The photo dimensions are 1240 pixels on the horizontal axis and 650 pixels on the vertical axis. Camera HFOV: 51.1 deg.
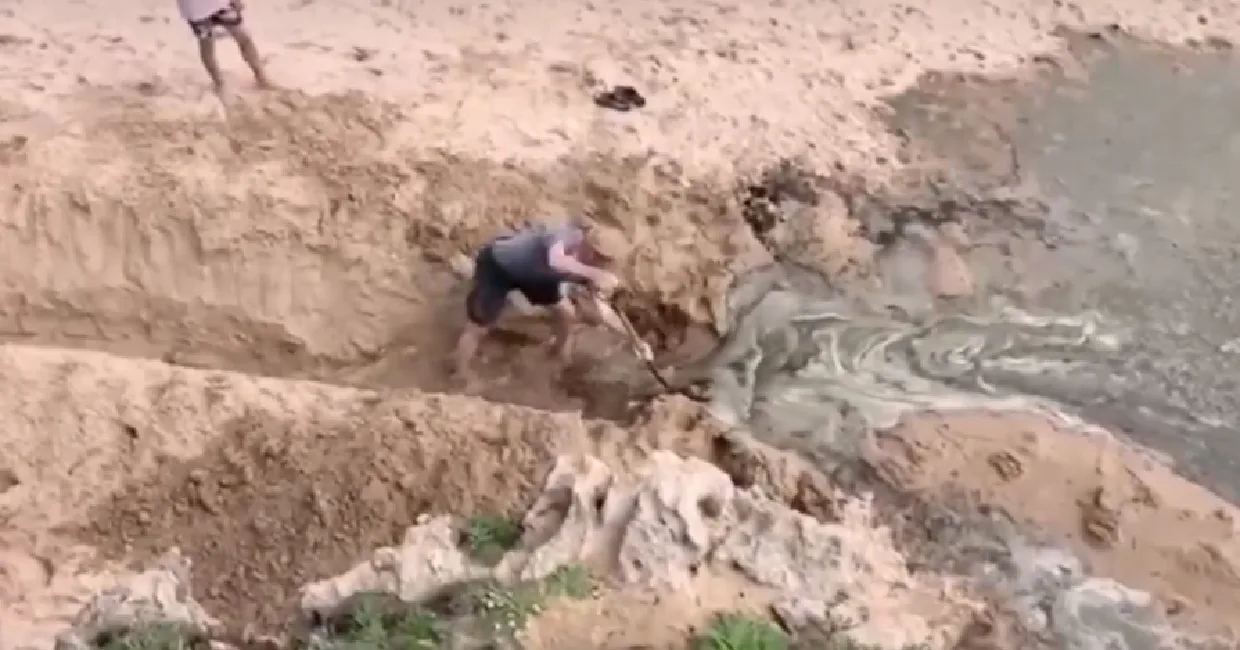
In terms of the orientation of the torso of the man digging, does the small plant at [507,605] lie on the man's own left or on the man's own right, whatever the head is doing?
on the man's own right

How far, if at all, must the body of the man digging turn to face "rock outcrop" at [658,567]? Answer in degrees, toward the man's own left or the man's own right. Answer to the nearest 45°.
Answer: approximately 90° to the man's own right

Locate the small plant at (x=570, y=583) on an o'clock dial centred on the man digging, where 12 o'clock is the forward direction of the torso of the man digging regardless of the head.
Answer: The small plant is roughly at 3 o'clock from the man digging.

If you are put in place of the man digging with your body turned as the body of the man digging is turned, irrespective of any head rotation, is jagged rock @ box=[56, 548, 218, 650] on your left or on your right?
on your right

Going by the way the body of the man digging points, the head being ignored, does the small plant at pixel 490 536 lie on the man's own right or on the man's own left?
on the man's own right

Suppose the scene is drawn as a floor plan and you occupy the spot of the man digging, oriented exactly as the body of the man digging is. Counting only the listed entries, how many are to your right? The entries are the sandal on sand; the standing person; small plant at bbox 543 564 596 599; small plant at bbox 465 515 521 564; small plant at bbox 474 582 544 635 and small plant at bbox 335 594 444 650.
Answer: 4

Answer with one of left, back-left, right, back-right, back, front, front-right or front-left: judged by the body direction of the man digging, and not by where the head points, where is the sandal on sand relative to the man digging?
left

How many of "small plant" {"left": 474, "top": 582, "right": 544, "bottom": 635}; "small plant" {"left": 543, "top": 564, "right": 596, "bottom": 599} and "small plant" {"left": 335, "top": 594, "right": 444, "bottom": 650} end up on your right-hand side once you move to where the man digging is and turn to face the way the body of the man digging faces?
3

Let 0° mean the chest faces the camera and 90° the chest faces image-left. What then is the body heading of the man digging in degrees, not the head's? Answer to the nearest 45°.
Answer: approximately 270°
